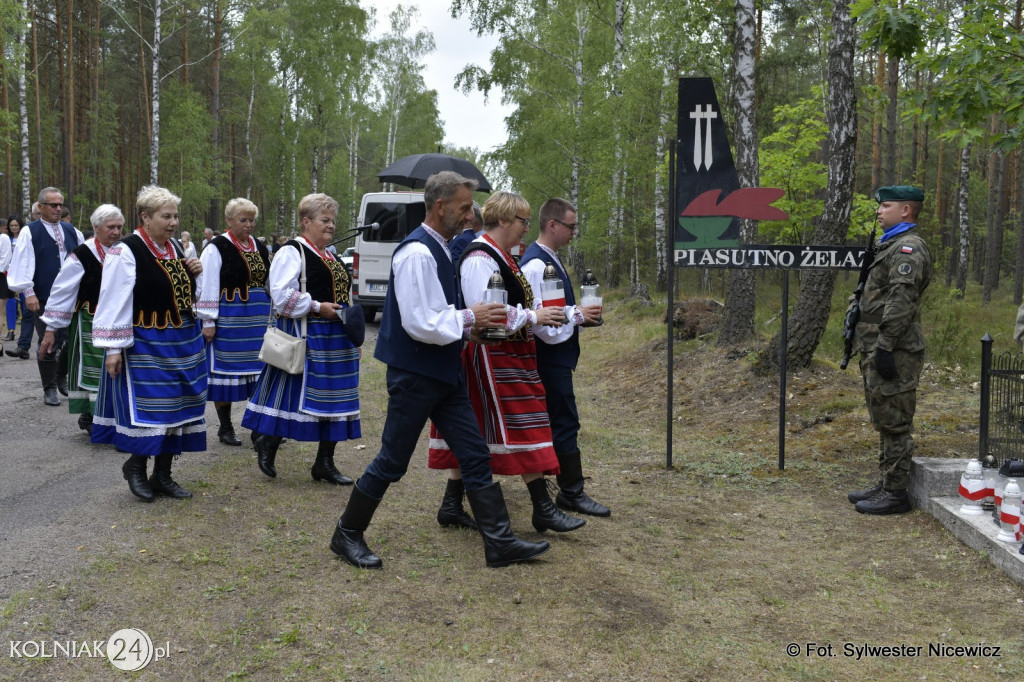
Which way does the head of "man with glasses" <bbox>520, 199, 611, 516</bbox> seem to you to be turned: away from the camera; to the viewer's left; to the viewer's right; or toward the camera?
to the viewer's right

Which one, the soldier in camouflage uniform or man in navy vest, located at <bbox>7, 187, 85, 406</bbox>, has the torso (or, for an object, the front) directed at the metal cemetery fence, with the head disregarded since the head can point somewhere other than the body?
the man in navy vest

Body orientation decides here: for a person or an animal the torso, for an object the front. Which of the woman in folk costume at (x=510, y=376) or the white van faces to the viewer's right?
the woman in folk costume

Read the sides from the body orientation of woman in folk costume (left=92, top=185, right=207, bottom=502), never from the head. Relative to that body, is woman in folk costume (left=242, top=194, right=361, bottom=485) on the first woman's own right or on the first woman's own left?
on the first woman's own left

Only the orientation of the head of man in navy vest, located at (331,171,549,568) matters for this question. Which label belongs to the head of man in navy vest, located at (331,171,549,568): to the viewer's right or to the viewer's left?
to the viewer's right

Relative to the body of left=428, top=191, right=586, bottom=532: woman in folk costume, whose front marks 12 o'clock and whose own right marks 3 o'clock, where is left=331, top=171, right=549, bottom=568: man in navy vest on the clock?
The man in navy vest is roughly at 4 o'clock from the woman in folk costume.

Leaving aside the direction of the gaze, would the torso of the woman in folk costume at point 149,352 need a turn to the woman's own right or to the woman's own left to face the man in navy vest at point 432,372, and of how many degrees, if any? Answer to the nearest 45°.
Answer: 0° — they already face them

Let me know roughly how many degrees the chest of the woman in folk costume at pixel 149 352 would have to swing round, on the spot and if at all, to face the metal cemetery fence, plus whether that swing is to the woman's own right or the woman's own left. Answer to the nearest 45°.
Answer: approximately 45° to the woman's own left

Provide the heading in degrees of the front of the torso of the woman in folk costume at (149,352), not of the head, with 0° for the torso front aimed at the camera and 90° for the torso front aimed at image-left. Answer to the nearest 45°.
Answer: approximately 315°

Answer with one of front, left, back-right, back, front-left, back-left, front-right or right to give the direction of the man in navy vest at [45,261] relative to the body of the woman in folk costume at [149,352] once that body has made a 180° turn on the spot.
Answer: front-right

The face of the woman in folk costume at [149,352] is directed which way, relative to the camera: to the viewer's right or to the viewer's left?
to the viewer's right

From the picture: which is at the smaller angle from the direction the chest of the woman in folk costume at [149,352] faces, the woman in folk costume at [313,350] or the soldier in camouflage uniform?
the soldier in camouflage uniform

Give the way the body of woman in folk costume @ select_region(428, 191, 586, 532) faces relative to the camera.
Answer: to the viewer's right

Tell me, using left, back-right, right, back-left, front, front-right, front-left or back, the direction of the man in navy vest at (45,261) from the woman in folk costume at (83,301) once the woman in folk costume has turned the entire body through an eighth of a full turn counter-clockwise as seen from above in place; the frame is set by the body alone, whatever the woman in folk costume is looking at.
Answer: left

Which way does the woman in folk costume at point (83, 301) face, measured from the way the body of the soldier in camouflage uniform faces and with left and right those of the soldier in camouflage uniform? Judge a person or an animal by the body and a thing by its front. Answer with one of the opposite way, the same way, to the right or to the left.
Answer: the opposite way
